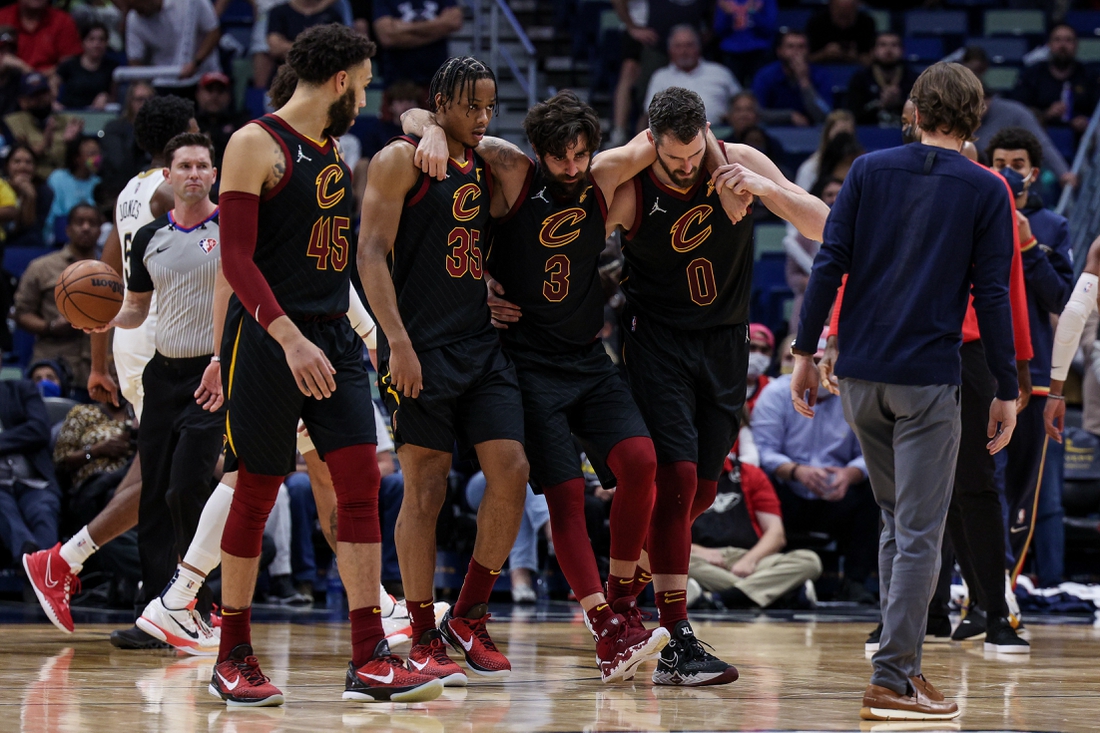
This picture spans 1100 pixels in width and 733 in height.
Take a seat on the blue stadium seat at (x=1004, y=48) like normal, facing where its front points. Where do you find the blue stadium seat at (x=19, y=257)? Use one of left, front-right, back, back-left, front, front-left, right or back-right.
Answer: front-right

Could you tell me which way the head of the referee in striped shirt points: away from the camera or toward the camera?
toward the camera

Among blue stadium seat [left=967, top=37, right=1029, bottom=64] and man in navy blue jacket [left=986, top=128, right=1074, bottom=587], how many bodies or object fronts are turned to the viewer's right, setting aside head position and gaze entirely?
0

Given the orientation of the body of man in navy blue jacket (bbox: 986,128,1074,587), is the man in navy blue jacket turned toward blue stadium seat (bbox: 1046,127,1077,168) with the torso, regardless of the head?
no

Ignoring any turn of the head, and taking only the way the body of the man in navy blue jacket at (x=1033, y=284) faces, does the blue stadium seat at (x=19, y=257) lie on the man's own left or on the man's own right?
on the man's own right

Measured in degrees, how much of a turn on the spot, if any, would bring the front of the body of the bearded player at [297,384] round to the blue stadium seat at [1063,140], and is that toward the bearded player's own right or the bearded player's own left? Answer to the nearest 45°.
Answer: approximately 90° to the bearded player's own left

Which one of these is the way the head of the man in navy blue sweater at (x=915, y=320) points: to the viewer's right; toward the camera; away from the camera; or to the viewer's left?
away from the camera

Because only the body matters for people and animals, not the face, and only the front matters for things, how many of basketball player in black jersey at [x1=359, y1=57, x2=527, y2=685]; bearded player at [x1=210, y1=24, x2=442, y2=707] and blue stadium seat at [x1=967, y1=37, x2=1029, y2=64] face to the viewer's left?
0

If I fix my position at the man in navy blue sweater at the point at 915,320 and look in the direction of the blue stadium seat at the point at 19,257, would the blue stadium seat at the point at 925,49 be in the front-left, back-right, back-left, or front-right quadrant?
front-right

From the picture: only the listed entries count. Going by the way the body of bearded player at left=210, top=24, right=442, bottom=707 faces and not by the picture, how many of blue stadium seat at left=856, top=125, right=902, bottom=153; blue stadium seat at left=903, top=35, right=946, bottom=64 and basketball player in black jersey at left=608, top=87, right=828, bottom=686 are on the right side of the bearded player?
0

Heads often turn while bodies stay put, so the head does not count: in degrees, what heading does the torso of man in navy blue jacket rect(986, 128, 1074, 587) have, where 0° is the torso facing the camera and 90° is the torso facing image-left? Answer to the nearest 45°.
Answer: approximately 45°

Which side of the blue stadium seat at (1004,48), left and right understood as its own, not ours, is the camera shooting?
front

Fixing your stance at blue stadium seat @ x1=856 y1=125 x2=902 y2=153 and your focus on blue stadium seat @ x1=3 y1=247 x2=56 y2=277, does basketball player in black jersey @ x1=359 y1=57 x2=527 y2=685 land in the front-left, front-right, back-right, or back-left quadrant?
front-left

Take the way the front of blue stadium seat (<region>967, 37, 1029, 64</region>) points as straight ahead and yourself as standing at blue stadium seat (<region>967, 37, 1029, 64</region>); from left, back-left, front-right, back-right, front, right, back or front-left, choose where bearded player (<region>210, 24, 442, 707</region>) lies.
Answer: front

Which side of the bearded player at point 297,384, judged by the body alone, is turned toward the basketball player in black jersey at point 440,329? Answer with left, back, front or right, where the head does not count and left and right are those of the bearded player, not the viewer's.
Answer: left

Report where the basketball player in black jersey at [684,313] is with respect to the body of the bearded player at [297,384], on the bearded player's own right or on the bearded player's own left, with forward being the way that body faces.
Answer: on the bearded player's own left

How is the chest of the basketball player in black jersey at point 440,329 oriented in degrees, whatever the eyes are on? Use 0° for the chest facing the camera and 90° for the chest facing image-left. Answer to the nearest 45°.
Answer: approximately 315°

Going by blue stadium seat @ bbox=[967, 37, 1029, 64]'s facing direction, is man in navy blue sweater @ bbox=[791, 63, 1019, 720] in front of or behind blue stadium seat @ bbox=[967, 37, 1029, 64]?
in front

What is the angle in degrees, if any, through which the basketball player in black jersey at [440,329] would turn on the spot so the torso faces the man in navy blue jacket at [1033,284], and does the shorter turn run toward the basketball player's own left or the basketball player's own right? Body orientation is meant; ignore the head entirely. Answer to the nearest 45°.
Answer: approximately 90° to the basketball player's own left

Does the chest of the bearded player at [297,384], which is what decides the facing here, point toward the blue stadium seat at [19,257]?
no

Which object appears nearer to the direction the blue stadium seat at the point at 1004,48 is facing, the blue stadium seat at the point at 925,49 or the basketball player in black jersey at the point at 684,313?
the basketball player in black jersey
